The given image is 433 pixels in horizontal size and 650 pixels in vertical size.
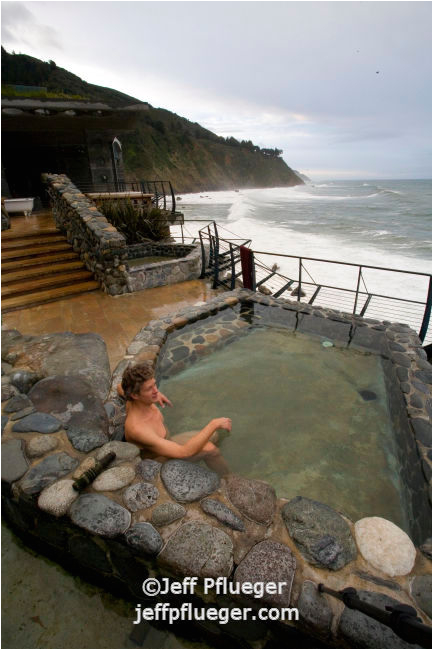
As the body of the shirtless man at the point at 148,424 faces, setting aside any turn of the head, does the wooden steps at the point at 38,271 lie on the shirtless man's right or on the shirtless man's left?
on the shirtless man's left

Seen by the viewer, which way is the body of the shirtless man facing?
to the viewer's right

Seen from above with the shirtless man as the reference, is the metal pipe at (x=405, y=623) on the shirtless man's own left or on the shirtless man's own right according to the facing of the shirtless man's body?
on the shirtless man's own right

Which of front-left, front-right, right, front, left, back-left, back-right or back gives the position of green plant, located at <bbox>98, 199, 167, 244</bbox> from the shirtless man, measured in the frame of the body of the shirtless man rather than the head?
left

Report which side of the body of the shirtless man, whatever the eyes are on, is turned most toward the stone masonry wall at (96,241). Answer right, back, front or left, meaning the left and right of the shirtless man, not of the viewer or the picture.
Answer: left

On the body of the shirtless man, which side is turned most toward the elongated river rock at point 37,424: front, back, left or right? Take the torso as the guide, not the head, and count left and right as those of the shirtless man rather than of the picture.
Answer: back

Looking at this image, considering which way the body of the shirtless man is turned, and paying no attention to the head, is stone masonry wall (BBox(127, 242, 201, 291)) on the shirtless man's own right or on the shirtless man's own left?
on the shirtless man's own left

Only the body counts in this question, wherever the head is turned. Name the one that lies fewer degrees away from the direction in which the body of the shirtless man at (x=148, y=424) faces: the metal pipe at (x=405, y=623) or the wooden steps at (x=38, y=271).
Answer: the metal pipe

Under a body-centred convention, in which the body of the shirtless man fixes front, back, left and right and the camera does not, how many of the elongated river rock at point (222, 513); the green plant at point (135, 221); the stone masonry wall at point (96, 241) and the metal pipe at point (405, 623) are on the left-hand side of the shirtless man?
2
